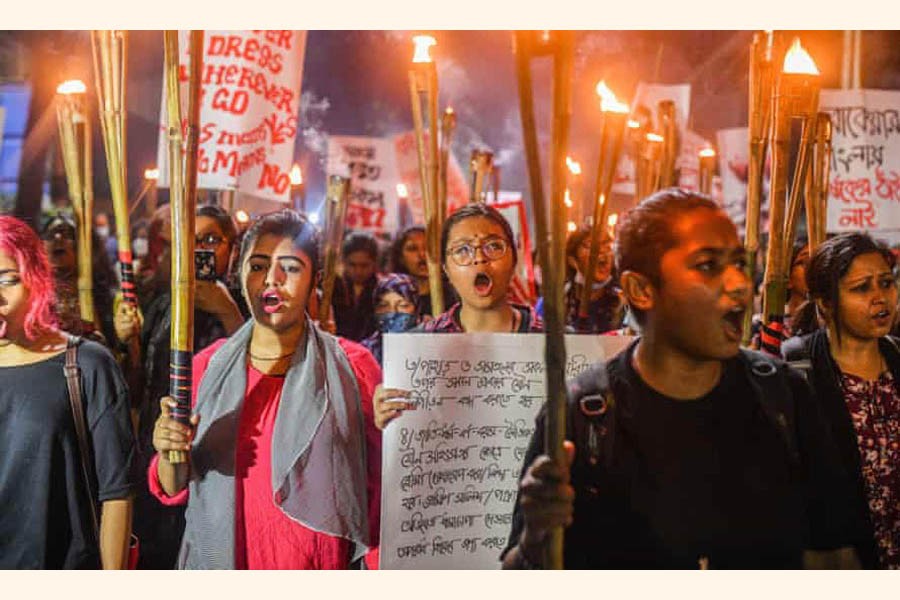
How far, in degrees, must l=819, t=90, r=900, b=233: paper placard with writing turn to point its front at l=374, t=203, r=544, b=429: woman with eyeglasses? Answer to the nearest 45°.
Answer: approximately 45° to its right

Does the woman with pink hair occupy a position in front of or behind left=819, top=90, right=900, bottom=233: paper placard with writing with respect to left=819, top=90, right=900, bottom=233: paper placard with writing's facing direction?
in front

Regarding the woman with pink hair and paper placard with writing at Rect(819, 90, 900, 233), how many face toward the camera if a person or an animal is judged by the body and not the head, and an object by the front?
2

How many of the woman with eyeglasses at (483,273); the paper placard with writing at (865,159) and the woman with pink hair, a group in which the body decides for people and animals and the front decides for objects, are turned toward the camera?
3

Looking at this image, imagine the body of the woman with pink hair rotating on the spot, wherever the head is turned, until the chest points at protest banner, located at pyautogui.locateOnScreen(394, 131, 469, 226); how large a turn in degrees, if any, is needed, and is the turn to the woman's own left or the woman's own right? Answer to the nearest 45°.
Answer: approximately 135° to the woman's own left

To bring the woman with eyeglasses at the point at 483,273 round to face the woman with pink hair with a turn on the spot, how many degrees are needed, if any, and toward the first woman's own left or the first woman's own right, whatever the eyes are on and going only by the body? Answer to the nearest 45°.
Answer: approximately 90° to the first woman's own right

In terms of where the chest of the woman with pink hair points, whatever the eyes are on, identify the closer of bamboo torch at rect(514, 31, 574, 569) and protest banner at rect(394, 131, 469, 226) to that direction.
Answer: the bamboo torch

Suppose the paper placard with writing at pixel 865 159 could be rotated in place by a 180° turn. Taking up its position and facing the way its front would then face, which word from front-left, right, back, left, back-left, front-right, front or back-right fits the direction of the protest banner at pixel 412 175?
front-left

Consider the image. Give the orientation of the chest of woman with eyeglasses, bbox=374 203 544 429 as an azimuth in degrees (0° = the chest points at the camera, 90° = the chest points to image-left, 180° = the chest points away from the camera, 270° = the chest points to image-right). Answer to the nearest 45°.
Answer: approximately 0°

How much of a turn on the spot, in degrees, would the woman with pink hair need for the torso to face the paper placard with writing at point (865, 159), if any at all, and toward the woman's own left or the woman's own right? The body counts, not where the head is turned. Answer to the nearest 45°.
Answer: approximately 90° to the woman's own left

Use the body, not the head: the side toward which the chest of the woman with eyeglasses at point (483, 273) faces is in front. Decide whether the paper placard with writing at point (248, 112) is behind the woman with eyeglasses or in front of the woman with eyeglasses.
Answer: behind

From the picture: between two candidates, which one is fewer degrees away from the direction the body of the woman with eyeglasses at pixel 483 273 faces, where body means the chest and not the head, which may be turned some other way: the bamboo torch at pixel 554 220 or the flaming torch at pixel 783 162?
the bamboo torch
